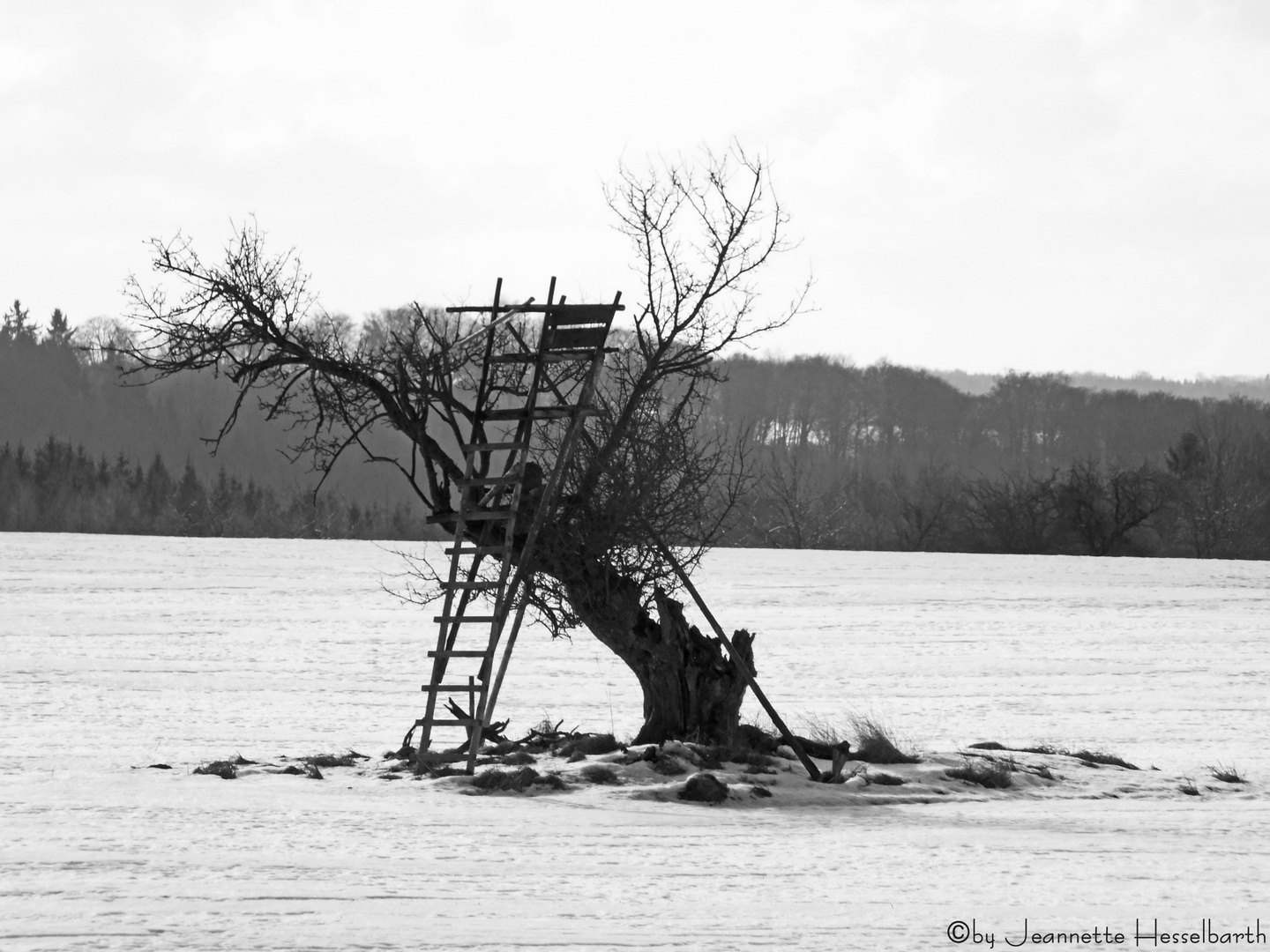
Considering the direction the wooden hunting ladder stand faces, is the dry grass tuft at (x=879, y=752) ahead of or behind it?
behind

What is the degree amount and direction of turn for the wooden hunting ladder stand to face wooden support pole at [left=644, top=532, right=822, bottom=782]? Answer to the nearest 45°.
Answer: approximately 135° to its left

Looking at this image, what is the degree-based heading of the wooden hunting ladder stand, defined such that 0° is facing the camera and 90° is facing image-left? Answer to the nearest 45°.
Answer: approximately 45°

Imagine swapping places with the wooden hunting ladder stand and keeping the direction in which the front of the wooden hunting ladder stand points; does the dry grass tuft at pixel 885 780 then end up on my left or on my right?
on my left

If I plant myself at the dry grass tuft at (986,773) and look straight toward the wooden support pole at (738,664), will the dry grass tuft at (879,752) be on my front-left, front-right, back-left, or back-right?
front-right

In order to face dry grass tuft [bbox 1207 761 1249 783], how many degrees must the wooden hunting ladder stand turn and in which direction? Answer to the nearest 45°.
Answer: approximately 135° to its left

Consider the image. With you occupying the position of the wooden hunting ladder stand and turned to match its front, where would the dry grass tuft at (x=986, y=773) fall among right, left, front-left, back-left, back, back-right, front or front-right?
back-left

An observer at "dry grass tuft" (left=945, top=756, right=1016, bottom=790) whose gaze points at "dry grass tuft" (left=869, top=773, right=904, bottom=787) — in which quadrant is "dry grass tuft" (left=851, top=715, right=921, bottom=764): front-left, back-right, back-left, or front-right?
front-right

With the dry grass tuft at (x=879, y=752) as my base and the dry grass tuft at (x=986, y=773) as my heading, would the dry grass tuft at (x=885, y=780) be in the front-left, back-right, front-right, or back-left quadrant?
front-right
